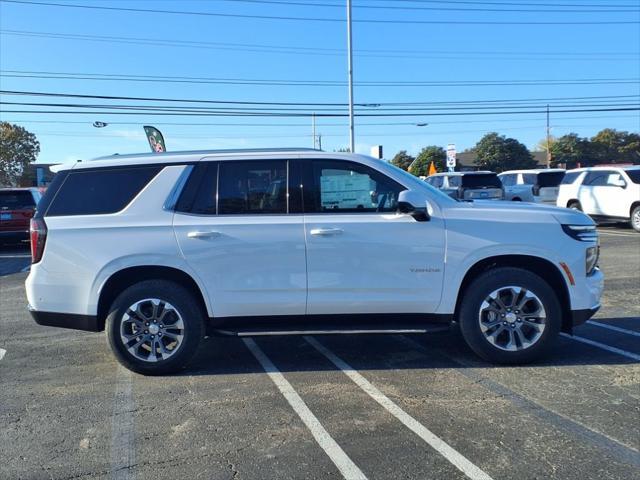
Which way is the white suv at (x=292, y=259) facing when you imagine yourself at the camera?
facing to the right of the viewer

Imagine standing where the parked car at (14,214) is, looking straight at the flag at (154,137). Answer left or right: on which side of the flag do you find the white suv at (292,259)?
right

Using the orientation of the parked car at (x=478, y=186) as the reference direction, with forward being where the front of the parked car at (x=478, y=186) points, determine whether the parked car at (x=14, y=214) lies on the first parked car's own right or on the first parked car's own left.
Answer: on the first parked car's own left

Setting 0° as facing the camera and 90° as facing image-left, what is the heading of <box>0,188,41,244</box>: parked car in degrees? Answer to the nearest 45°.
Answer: approximately 180°

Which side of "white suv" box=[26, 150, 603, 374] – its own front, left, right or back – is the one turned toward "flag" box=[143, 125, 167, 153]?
left

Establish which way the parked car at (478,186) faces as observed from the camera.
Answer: facing away from the viewer and to the left of the viewer

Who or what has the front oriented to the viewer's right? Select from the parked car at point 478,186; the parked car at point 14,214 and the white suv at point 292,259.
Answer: the white suv

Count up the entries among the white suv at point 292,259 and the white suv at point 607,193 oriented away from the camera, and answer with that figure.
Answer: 0

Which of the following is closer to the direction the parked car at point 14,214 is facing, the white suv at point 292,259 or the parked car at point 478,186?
the parked car

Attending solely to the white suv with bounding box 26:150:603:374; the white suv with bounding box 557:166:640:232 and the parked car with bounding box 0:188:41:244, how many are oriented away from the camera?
1

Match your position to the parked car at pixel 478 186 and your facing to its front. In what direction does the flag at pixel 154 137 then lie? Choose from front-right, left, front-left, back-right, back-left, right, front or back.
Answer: left

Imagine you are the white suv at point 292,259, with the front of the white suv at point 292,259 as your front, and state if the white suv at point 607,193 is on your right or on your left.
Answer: on your left
